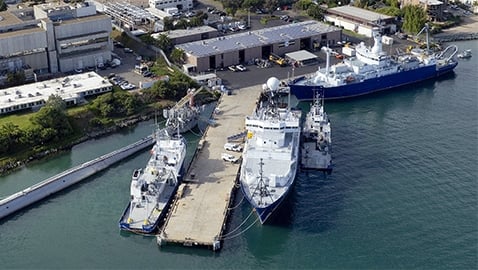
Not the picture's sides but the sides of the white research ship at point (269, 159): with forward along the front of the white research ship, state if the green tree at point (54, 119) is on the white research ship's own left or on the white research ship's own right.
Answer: on the white research ship's own right
